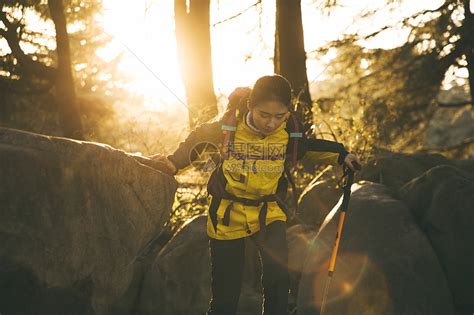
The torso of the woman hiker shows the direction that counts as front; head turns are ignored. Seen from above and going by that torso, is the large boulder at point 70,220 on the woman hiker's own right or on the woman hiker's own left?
on the woman hiker's own right

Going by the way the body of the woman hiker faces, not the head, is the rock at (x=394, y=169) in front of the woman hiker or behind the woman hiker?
behind

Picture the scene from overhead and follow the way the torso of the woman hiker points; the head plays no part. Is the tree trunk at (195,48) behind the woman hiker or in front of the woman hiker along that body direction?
behind

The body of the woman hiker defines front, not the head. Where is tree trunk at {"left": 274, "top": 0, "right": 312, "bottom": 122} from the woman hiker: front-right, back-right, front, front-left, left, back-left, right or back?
back

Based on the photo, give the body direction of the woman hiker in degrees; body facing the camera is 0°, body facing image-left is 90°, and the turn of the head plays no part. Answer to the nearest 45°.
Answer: approximately 0°

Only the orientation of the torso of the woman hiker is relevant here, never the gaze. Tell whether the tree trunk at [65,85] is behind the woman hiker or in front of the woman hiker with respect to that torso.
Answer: behind
